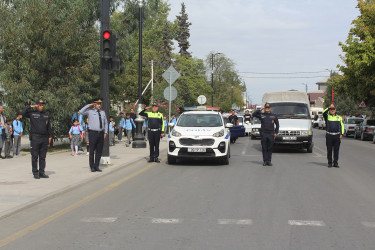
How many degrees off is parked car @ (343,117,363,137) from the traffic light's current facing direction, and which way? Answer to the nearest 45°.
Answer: approximately 135° to its left

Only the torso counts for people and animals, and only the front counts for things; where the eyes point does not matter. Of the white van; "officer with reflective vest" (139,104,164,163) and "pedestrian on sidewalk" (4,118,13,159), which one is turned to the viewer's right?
the pedestrian on sidewalk

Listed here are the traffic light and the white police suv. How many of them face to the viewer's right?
0

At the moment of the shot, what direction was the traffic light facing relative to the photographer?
facing the viewer

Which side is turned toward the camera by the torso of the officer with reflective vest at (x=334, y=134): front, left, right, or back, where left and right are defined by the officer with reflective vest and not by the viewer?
front

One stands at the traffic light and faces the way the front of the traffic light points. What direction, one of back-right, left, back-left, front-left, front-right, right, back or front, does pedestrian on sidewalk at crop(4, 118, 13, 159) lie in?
back-right

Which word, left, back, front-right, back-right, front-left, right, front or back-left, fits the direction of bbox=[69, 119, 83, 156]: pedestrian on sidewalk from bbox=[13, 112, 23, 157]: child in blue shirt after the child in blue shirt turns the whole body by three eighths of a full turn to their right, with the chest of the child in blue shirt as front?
back

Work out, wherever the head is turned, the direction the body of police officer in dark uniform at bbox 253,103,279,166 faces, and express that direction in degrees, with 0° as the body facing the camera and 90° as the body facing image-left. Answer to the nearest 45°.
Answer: approximately 0°

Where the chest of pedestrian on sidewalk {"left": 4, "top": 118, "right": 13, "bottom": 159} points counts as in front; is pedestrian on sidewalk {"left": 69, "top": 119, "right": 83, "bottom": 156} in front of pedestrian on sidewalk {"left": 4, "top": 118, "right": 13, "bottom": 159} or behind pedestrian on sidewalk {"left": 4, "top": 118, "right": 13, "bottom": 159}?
in front

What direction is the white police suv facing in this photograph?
toward the camera

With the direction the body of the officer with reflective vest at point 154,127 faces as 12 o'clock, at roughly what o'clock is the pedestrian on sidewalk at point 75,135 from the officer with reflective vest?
The pedestrian on sidewalk is roughly at 4 o'clock from the officer with reflective vest.

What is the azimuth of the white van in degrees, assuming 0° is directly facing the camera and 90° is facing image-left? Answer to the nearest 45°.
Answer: approximately 0°
